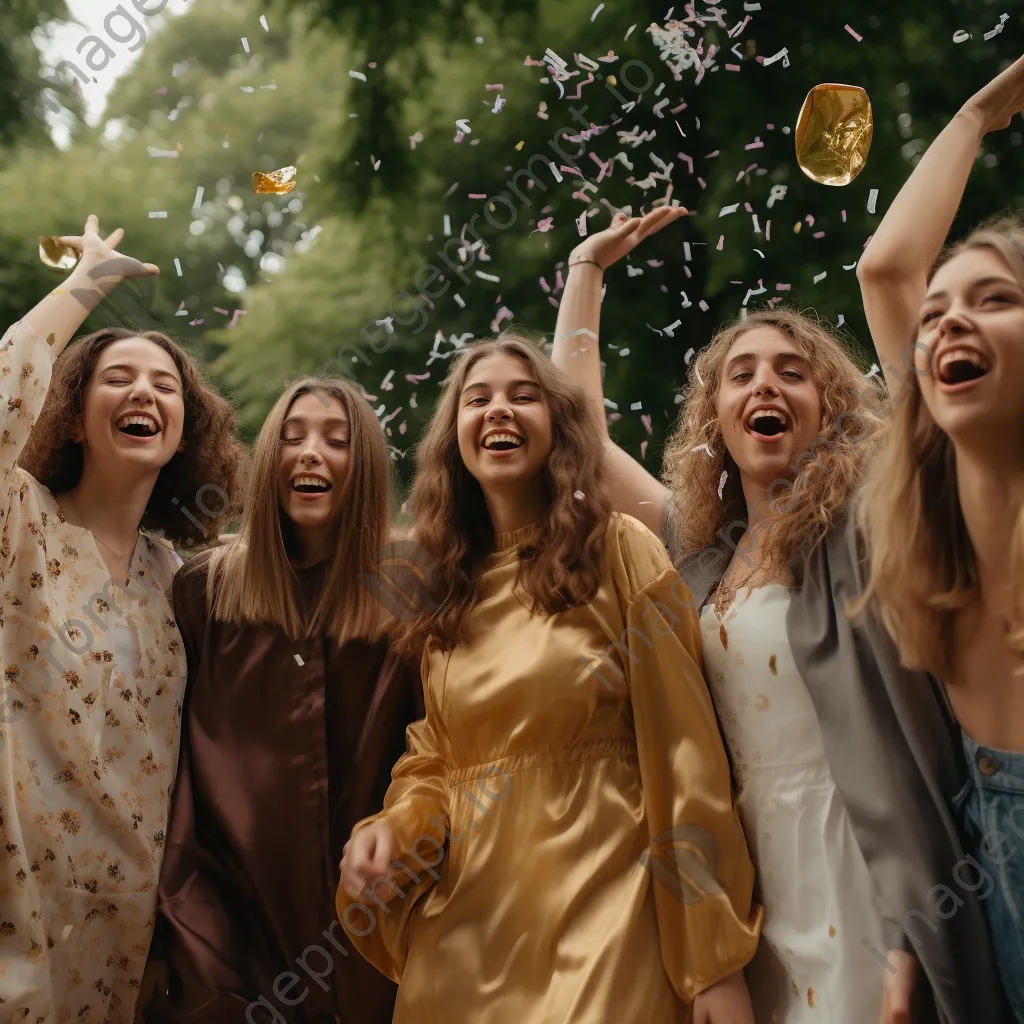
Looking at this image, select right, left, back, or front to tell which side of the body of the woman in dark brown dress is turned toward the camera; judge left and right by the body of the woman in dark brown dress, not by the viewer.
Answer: front

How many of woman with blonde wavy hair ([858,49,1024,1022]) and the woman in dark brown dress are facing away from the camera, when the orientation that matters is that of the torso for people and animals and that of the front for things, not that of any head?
0

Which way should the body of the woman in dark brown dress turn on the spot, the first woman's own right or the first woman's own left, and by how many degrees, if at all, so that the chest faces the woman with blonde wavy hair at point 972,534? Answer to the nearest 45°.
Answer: approximately 45° to the first woman's own left

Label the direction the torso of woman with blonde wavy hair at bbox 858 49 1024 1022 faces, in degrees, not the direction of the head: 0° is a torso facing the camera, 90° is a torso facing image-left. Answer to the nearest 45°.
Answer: approximately 45°
